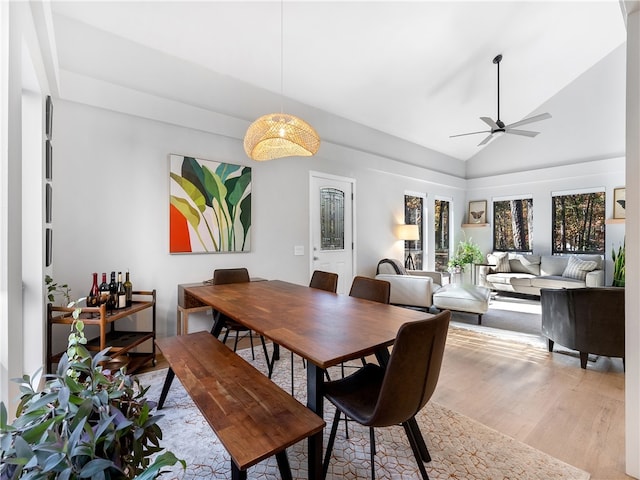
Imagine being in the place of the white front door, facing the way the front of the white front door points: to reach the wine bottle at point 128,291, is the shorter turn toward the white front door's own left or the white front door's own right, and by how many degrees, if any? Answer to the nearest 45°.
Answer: approximately 90° to the white front door's own right

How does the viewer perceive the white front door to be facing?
facing the viewer and to the right of the viewer

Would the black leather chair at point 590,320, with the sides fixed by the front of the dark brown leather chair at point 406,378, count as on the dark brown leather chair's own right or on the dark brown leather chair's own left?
on the dark brown leather chair's own right

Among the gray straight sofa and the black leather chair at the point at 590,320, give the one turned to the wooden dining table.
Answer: the gray straight sofa

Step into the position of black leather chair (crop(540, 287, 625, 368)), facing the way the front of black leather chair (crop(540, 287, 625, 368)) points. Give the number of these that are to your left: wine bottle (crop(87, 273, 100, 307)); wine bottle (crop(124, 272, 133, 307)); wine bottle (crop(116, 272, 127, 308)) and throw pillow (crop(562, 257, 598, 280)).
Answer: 3

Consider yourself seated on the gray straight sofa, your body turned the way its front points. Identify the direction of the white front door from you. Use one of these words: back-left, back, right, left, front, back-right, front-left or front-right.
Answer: front-right

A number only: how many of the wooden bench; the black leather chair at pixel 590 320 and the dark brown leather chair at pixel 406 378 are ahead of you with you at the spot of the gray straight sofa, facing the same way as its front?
3

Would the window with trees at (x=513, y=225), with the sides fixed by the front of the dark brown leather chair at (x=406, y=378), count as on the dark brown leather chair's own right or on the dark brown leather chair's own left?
on the dark brown leather chair's own right

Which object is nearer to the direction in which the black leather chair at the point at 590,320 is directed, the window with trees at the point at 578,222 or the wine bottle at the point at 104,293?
the window with trees

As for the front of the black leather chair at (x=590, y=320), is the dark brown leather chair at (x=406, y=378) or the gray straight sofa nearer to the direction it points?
the gray straight sofa

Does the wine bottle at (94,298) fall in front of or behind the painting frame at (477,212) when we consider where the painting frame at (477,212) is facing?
in front

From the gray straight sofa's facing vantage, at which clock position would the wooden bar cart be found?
The wooden bar cart is roughly at 1 o'clock from the gray straight sofa.

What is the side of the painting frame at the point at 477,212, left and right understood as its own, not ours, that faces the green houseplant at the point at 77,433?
front

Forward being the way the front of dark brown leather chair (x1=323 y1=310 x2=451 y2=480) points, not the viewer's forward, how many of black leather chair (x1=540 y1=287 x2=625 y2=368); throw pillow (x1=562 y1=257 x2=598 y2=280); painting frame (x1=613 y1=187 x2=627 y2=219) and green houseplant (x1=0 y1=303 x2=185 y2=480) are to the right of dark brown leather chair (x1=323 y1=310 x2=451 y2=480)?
3

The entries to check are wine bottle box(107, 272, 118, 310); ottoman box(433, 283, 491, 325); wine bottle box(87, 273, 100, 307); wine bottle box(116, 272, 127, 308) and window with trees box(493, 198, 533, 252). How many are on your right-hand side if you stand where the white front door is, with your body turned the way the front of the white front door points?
3

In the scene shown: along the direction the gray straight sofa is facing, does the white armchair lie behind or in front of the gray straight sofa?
in front
